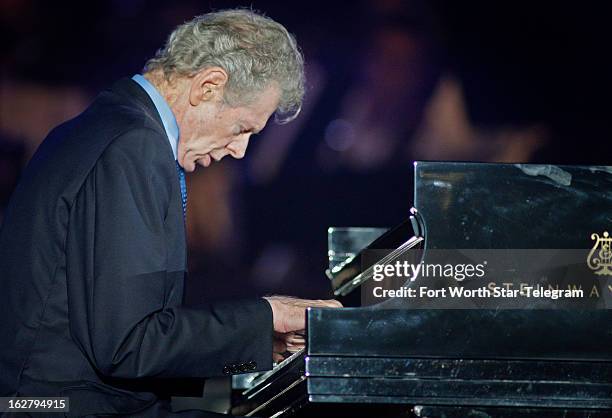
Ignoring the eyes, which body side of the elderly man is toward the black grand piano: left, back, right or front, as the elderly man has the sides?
front

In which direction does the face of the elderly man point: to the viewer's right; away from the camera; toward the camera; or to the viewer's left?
to the viewer's right

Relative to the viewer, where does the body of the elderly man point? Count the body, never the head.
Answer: to the viewer's right
